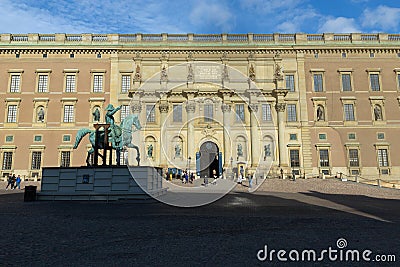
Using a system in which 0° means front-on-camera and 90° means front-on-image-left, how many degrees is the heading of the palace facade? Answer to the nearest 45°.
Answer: approximately 0°
